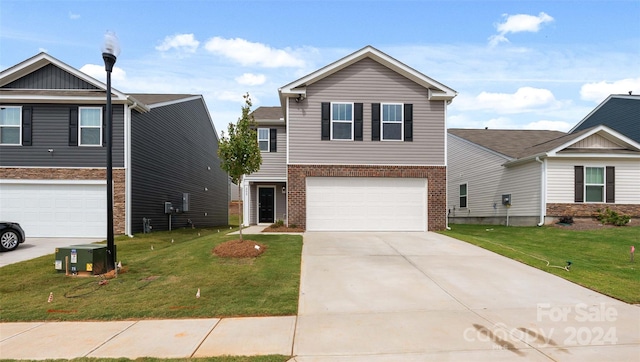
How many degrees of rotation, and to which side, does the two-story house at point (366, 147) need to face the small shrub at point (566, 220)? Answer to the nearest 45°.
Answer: approximately 90° to its left

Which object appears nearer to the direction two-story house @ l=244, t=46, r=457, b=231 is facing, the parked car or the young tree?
the young tree

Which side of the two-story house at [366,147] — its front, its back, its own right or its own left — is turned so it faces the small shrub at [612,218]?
left

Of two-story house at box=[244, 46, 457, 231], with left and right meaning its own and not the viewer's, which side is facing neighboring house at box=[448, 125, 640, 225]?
left

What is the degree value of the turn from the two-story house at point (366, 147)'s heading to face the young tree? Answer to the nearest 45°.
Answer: approximately 45° to its right

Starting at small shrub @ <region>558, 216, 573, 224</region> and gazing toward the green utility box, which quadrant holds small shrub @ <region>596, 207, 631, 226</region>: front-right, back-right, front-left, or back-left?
back-left

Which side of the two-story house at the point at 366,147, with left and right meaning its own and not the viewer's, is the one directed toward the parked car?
right

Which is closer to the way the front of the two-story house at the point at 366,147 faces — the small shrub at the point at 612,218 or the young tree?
the young tree

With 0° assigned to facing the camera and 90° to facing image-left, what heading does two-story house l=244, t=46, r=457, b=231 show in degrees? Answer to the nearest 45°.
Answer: approximately 0°
